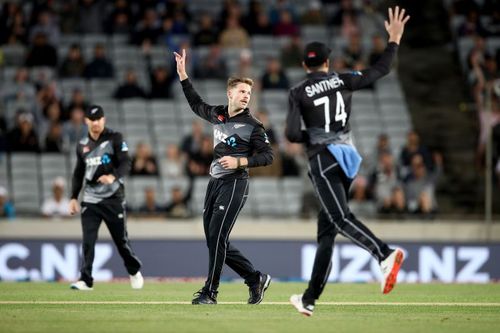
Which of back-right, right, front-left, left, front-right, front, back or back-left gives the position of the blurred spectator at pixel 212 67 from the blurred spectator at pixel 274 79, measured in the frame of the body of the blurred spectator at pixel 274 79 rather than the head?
right

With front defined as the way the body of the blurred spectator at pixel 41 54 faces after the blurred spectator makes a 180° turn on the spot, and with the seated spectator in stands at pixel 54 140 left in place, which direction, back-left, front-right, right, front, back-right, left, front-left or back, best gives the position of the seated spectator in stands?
back

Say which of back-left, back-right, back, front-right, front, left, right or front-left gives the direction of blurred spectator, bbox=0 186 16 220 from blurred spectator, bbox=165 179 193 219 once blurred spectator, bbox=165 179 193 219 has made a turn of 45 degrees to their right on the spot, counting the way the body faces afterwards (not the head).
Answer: front-right

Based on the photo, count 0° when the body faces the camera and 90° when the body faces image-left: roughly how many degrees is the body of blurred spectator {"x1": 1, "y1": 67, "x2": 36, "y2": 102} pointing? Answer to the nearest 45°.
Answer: approximately 0°

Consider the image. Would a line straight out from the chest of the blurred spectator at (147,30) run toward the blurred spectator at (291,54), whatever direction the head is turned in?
no

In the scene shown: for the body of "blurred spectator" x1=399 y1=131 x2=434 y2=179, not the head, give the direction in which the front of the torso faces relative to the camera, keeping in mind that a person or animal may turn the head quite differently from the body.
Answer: toward the camera

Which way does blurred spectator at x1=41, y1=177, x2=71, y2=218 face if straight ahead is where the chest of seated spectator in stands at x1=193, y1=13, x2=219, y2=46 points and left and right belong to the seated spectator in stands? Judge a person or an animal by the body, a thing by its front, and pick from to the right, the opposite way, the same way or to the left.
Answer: the same way

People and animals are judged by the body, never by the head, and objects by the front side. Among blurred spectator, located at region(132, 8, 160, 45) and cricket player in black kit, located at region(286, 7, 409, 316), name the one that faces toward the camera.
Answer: the blurred spectator

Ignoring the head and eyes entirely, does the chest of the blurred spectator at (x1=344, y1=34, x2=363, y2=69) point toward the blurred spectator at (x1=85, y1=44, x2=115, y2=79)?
no

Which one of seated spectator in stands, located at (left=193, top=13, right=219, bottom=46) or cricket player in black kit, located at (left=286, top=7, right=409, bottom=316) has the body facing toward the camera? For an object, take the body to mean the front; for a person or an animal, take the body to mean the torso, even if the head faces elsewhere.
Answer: the seated spectator in stands

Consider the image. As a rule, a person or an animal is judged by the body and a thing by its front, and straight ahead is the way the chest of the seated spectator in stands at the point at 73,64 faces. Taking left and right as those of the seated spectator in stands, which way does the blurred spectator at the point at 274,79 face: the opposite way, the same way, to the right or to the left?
the same way

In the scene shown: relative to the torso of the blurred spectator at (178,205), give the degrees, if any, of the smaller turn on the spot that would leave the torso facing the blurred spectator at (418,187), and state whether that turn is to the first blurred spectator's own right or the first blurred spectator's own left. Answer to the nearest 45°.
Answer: approximately 90° to the first blurred spectator's own left

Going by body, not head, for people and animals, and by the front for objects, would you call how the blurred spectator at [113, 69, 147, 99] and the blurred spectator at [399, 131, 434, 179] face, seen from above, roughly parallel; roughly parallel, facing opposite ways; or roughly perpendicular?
roughly parallel

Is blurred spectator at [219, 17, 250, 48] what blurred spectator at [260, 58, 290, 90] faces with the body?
no

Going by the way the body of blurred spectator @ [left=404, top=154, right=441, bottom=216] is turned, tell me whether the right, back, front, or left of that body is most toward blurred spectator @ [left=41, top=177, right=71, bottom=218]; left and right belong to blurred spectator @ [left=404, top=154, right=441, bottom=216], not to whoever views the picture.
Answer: right

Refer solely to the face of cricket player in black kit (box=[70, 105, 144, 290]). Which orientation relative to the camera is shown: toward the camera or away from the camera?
toward the camera

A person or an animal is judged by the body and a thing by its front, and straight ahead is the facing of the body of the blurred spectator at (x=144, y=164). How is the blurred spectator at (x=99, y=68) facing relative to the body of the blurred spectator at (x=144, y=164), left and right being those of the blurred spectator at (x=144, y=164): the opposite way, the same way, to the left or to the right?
the same way

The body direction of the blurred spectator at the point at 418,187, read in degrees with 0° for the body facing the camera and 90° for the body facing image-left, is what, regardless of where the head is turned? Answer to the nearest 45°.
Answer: approximately 0°
